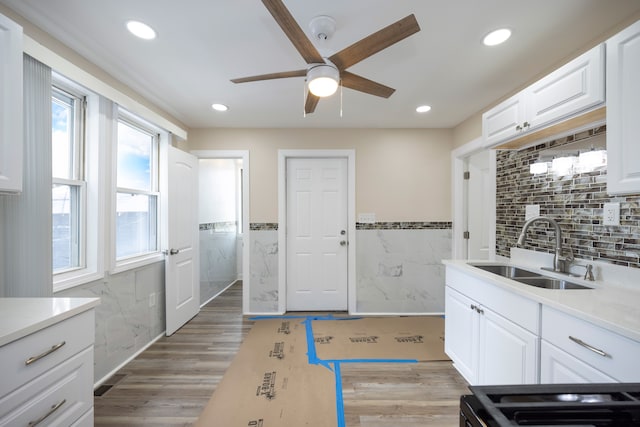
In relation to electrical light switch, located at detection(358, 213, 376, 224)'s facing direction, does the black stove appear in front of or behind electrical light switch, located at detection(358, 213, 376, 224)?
in front

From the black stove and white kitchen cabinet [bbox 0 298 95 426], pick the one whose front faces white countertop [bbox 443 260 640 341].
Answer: the white kitchen cabinet

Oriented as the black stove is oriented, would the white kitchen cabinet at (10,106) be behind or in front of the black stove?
in front

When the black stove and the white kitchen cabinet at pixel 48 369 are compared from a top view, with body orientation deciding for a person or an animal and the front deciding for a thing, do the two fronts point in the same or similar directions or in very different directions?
very different directions

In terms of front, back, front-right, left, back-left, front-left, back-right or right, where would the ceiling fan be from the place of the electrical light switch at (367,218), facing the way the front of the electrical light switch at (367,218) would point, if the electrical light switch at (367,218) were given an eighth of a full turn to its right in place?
front-left

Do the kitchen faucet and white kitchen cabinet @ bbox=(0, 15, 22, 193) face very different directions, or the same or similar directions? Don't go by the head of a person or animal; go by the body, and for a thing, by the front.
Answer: very different directions

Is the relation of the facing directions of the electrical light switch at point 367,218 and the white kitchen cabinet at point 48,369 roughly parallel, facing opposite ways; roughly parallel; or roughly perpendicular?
roughly perpendicular

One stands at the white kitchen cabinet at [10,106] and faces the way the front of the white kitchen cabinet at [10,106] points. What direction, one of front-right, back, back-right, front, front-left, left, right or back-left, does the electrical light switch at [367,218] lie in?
front-left

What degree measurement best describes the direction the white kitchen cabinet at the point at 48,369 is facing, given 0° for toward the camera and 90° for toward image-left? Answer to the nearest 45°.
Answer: approximately 315°

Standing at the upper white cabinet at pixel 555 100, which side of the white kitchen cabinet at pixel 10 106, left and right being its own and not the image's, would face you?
front

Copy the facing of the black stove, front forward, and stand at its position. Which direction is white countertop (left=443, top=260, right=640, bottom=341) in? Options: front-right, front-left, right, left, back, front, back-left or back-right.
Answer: back-right

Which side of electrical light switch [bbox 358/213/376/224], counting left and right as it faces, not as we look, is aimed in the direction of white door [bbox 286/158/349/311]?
right

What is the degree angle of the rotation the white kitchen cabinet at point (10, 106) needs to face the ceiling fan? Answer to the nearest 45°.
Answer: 0° — it already faces it

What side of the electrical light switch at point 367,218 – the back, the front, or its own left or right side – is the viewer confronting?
front

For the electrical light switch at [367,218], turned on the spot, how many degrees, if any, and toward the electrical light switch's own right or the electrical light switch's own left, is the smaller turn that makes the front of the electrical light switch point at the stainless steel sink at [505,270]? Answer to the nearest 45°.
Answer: approximately 45° to the electrical light switch's own left

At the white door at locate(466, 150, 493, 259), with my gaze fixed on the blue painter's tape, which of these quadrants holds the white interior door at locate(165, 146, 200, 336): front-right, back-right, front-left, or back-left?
front-right

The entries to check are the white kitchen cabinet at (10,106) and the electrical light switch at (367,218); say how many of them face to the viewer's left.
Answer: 0
